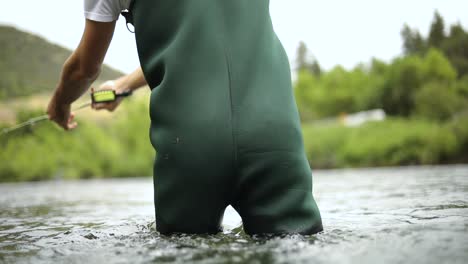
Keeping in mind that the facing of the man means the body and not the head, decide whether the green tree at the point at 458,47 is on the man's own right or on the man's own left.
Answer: on the man's own right

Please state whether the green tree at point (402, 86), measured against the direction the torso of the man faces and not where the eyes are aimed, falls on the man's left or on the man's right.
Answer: on the man's right

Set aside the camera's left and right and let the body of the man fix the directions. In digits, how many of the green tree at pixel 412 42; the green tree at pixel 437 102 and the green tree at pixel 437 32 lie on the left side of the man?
0

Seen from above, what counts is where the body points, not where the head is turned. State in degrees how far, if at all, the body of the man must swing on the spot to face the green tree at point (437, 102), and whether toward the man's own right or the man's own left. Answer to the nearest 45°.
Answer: approximately 90° to the man's own right

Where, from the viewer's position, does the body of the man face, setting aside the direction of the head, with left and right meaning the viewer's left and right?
facing away from the viewer and to the left of the viewer

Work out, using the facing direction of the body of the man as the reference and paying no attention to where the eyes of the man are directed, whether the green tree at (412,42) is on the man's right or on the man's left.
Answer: on the man's right
